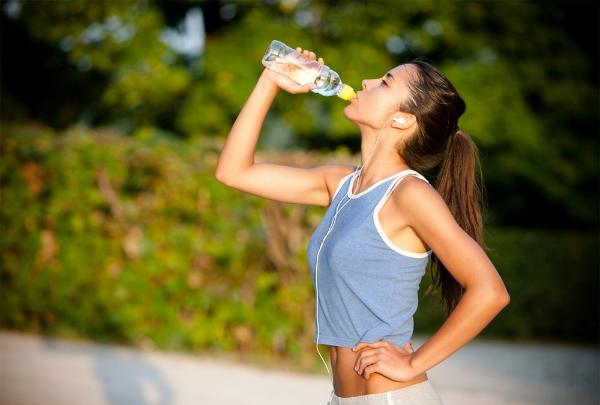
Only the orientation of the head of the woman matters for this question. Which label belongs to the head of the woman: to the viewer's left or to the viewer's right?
to the viewer's left

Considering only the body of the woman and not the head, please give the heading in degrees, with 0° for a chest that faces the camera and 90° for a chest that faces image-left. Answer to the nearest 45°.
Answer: approximately 90°
